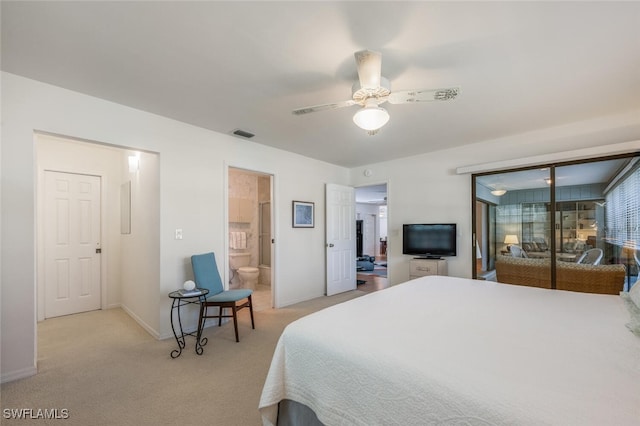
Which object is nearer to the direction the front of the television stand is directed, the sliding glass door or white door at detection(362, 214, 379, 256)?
the sliding glass door

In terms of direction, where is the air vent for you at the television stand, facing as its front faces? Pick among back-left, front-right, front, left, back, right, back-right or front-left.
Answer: front-right

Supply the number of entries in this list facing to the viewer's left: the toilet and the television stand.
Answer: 0

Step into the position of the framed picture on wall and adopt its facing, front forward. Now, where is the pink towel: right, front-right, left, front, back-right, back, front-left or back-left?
back

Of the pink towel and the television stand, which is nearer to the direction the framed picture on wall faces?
the television stand

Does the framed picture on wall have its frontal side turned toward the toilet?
no

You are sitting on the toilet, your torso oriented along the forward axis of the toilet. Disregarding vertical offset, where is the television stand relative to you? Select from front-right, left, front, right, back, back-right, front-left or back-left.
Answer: front

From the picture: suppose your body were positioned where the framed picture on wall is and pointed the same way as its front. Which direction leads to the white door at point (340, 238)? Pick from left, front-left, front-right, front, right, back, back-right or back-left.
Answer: left

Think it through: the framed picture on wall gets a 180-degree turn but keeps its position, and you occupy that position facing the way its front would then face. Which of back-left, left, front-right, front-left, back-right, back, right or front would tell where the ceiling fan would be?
back-left

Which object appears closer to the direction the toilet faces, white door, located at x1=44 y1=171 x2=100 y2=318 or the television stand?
the television stand

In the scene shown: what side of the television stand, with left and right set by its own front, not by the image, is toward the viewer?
front

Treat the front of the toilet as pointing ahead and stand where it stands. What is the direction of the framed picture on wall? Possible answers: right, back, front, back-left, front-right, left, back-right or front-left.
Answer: front

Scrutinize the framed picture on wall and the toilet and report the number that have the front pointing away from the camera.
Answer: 0

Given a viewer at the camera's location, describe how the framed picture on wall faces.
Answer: facing the viewer and to the right of the viewer

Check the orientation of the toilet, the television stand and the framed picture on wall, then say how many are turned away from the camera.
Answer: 0

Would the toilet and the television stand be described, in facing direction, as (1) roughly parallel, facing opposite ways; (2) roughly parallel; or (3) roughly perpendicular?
roughly perpendicular

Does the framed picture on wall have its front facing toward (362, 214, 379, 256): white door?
no
